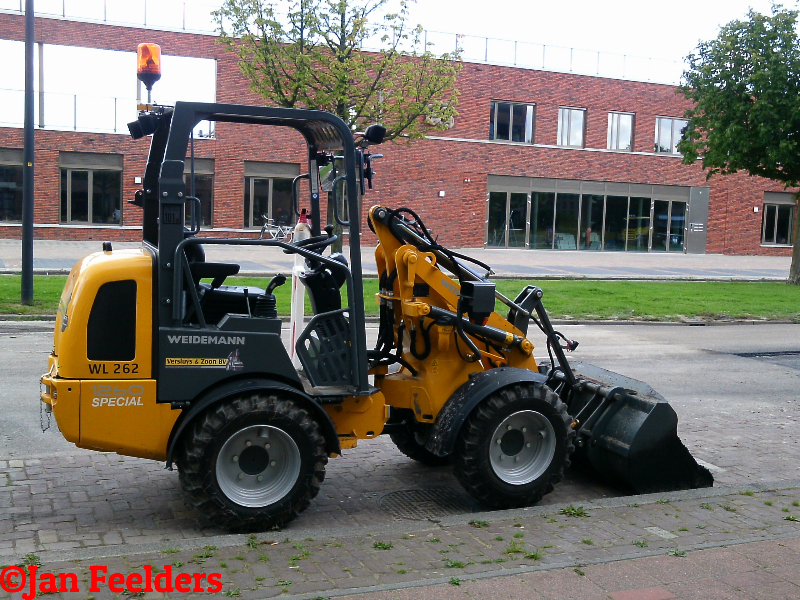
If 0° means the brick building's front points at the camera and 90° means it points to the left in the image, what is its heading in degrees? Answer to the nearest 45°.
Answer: approximately 0°

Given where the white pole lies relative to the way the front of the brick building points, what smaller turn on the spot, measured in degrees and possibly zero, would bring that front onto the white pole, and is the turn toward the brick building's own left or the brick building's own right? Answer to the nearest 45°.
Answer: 0° — it already faces it

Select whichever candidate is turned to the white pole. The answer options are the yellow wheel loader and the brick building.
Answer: the brick building

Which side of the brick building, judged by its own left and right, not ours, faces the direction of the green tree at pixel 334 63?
front

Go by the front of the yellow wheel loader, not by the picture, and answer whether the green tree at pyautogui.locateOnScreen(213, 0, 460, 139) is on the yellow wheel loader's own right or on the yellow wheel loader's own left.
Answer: on the yellow wheel loader's own left

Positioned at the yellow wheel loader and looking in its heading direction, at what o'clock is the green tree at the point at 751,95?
The green tree is roughly at 10 o'clock from the yellow wheel loader.

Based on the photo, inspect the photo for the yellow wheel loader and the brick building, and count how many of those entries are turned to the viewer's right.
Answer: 1

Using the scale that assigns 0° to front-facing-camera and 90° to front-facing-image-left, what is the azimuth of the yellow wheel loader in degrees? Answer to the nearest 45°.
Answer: approximately 270°

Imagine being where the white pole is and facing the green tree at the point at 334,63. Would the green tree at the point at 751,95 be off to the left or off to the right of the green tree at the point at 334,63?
right

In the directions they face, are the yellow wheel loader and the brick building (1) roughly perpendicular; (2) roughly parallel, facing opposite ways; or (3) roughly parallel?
roughly perpendicular
